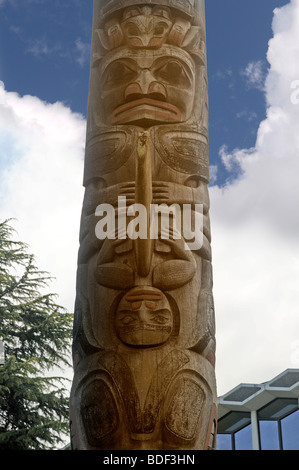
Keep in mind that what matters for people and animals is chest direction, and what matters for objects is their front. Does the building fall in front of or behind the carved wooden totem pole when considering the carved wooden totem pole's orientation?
behind

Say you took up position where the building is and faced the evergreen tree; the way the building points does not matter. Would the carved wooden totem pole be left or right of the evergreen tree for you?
left

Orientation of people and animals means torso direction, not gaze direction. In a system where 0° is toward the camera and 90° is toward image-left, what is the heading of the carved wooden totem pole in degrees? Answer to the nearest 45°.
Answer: approximately 0°

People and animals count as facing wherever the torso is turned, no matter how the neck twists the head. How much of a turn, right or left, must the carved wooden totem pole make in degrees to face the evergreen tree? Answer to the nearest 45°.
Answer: approximately 180°
